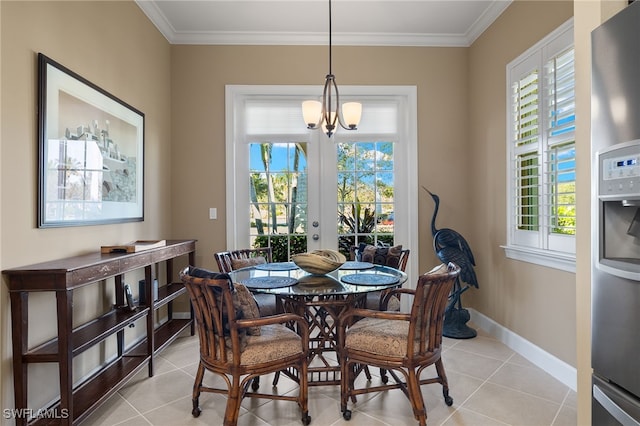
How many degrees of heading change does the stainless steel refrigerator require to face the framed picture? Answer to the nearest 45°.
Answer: approximately 45° to its right

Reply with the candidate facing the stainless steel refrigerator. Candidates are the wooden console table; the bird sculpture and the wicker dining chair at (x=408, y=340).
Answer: the wooden console table

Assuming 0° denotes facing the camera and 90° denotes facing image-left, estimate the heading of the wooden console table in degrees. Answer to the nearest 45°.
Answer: approximately 315°

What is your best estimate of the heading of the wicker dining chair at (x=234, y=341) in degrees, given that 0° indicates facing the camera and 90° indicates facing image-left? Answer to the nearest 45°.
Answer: approximately 225°

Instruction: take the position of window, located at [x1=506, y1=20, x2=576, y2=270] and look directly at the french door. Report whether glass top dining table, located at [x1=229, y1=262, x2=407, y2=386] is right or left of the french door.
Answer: left

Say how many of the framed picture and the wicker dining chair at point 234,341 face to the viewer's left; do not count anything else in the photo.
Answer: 0

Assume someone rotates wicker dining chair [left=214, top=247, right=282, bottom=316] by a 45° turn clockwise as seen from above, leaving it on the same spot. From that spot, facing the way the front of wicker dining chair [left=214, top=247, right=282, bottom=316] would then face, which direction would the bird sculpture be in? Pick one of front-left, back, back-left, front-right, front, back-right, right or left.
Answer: left

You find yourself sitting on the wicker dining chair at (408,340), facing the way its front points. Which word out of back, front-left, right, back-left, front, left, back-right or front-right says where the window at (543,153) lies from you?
right

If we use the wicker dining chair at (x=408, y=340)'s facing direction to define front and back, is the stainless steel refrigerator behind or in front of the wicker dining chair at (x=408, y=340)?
behind

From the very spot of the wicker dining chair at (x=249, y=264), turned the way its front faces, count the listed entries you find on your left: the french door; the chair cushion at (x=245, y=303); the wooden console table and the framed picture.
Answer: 1

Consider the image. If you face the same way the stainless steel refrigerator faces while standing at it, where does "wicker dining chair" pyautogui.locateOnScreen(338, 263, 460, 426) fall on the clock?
The wicker dining chair is roughly at 2 o'clock from the stainless steel refrigerator.

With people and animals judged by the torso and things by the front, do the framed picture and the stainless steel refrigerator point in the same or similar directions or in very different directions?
very different directions

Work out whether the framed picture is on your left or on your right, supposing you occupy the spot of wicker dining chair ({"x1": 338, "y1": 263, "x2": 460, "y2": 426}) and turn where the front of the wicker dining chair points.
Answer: on your left

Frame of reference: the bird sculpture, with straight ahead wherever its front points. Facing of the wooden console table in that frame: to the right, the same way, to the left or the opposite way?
the opposite way

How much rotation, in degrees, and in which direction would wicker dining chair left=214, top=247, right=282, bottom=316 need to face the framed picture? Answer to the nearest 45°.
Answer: approximately 135° to its right

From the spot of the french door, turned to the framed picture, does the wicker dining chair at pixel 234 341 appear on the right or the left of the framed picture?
left

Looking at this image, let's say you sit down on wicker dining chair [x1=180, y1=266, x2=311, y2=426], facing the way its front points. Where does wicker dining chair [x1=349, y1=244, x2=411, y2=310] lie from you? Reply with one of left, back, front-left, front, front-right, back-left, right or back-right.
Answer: front

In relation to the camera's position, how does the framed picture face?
facing the viewer and to the right of the viewer

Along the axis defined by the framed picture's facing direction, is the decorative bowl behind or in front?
in front

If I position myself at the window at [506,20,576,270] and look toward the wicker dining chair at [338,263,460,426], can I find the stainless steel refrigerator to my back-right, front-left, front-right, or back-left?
front-left

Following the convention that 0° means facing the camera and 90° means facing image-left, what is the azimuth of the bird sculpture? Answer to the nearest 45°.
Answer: approximately 90°

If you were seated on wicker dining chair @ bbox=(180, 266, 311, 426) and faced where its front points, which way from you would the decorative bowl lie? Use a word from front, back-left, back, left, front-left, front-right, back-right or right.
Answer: front
